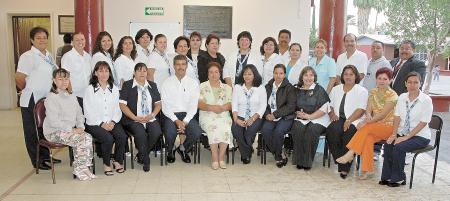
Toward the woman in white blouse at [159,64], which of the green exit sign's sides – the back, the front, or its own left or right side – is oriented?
front

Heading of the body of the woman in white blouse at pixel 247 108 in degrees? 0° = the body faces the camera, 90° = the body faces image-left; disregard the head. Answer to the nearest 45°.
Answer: approximately 0°

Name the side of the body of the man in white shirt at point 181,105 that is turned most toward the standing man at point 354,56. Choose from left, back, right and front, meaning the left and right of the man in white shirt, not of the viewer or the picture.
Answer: left

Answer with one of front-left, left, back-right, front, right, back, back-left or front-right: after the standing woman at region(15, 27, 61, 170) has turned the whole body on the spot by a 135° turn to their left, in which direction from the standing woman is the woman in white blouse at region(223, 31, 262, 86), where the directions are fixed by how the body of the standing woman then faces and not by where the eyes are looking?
right

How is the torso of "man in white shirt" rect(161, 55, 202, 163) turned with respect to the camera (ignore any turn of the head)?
toward the camera

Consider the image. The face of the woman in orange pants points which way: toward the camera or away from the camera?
toward the camera

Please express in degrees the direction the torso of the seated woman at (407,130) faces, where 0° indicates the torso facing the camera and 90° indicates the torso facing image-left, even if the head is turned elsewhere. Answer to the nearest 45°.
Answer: approximately 45°

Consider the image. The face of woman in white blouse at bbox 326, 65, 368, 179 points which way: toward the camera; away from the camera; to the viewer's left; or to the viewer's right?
toward the camera

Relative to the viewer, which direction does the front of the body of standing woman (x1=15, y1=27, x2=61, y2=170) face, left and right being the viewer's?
facing the viewer and to the right of the viewer

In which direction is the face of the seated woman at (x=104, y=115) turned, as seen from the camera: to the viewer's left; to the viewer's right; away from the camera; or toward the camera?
toward the camera

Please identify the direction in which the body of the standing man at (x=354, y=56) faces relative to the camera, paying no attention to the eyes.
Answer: toward the camera

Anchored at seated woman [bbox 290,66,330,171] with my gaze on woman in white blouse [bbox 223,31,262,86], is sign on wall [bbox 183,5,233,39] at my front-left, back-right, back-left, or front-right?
front-right

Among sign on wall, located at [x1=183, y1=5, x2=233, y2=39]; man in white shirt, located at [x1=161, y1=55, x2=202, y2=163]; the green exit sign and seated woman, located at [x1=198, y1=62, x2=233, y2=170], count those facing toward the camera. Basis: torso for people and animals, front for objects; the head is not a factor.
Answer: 4

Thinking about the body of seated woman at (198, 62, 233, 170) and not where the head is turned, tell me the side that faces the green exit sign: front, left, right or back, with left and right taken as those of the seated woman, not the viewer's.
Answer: back

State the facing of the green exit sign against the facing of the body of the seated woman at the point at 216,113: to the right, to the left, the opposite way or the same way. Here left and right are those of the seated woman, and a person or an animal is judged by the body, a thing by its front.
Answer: the same way

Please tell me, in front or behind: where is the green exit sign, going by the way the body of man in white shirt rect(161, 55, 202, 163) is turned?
behind

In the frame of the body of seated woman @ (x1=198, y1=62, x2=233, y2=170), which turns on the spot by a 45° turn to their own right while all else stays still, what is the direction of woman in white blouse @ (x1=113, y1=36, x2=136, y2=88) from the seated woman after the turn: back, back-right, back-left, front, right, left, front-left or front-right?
front-right

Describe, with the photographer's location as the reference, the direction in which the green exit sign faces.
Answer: facing the viewer

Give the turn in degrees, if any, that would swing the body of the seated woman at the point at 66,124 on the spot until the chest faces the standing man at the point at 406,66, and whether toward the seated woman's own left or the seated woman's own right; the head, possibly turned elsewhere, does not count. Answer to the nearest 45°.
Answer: approximately 45° to the seated woman's own left

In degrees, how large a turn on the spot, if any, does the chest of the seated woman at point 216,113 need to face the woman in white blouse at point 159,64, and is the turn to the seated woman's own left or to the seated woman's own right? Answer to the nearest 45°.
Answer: approximately 135° to the seated woman's own right

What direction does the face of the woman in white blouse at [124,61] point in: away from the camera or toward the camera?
toward the camera
